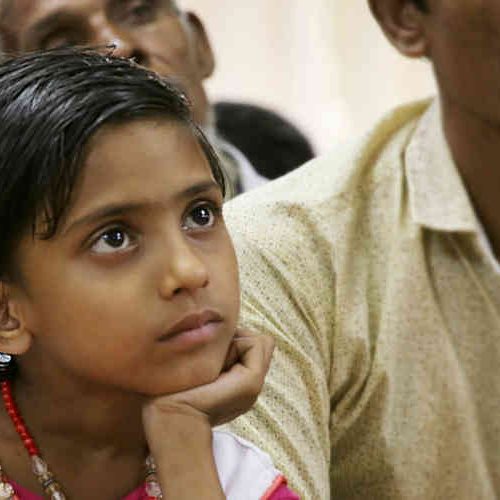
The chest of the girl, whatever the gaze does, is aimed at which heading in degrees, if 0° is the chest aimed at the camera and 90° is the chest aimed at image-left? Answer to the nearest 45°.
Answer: approximately 315°

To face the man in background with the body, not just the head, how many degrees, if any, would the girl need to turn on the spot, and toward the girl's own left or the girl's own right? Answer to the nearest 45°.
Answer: approximately 135° to the girl's own left

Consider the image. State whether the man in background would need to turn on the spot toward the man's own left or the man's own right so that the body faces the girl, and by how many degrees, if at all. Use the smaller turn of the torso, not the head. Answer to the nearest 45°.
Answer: approximately 45° to the man's own left

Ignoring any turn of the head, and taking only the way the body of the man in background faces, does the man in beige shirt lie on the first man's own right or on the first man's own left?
on the first man's own left

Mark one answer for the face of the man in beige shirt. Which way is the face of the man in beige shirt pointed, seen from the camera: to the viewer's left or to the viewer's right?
to the viewer's right

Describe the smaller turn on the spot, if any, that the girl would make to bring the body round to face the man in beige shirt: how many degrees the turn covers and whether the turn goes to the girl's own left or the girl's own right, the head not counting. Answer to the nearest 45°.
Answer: approximately 90° to the girl's own left

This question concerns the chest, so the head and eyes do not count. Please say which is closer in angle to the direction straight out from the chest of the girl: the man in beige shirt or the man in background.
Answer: the man in beige shirt
